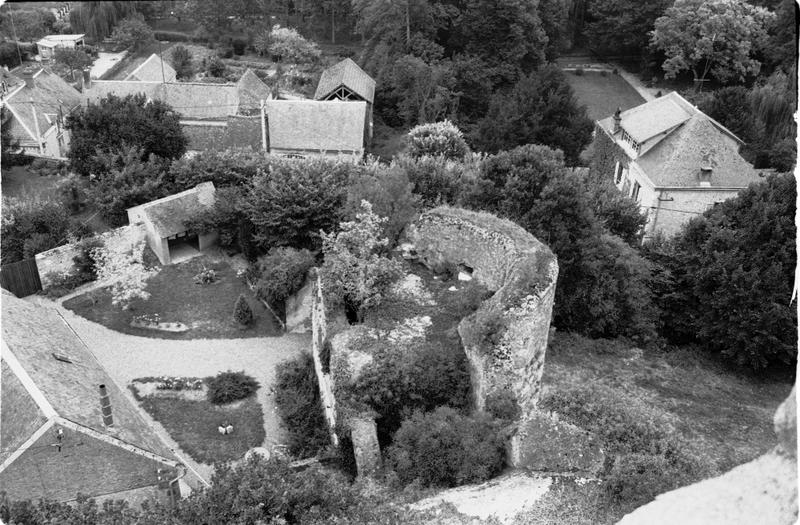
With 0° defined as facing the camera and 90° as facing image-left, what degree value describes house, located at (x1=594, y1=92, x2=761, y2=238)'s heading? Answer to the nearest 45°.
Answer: approximately 45°

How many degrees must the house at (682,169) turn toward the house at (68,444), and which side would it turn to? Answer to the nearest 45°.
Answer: approximately 45° to its left

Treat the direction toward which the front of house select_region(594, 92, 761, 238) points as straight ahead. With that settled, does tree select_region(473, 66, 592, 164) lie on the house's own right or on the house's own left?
on the house's own right

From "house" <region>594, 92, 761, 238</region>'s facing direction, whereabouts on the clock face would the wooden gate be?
The wooden gate is roughly at 12 o'clock from the house.

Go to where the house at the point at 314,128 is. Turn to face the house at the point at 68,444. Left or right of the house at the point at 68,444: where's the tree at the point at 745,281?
left

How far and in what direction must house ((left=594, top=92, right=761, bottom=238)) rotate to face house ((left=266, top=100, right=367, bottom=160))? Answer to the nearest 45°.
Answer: approximately 45° to its right

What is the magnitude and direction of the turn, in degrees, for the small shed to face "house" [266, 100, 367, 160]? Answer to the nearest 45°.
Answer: approximately 90° to its left

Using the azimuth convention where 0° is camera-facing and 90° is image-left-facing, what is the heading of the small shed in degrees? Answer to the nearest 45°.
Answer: approximately 315°
